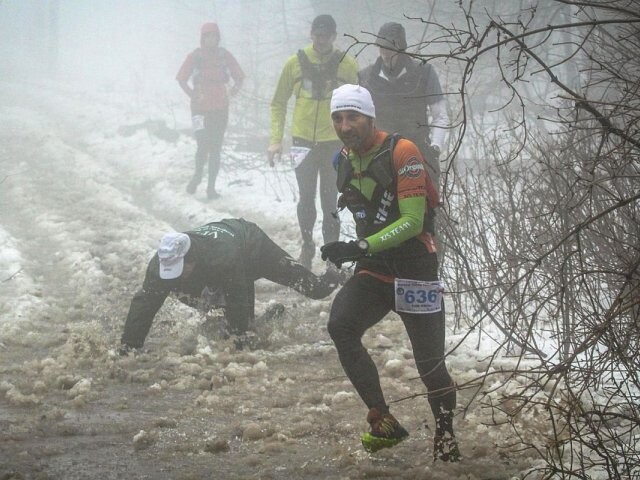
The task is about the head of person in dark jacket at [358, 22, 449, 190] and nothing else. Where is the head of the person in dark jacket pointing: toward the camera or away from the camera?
toward the camera

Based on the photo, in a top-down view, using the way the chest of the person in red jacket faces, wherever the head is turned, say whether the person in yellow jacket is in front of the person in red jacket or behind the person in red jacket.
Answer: in front

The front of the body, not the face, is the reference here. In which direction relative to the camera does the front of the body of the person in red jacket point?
toward the camera

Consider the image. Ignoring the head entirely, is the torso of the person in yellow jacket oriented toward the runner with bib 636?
yes

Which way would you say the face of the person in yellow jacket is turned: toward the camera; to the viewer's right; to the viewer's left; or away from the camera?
toward the camera

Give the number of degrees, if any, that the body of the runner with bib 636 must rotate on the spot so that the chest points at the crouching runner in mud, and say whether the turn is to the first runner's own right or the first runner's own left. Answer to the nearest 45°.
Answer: approximately 90° to the first runner's own right

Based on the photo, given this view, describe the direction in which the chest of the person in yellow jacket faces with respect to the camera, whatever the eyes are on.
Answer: toward the camera

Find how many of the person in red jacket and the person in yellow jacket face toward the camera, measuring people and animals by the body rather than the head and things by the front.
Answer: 2

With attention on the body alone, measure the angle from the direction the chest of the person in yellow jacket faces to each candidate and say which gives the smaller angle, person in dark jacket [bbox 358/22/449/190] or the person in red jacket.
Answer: the person in dark jacket

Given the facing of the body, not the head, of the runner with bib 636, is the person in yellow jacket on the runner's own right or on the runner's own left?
on the runner's own right

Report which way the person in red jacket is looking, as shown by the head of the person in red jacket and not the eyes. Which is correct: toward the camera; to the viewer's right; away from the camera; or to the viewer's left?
toward the camera

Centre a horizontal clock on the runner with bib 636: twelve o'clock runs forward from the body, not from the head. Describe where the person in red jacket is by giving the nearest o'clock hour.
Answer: The person in red jacket is roughly at 4 o'clock from the runner with bib 636.

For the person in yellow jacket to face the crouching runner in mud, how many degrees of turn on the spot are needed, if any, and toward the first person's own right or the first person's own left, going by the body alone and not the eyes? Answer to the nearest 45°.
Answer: approximately 45° to the first person's own right

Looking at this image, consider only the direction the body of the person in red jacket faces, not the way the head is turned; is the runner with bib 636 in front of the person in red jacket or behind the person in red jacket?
in front
